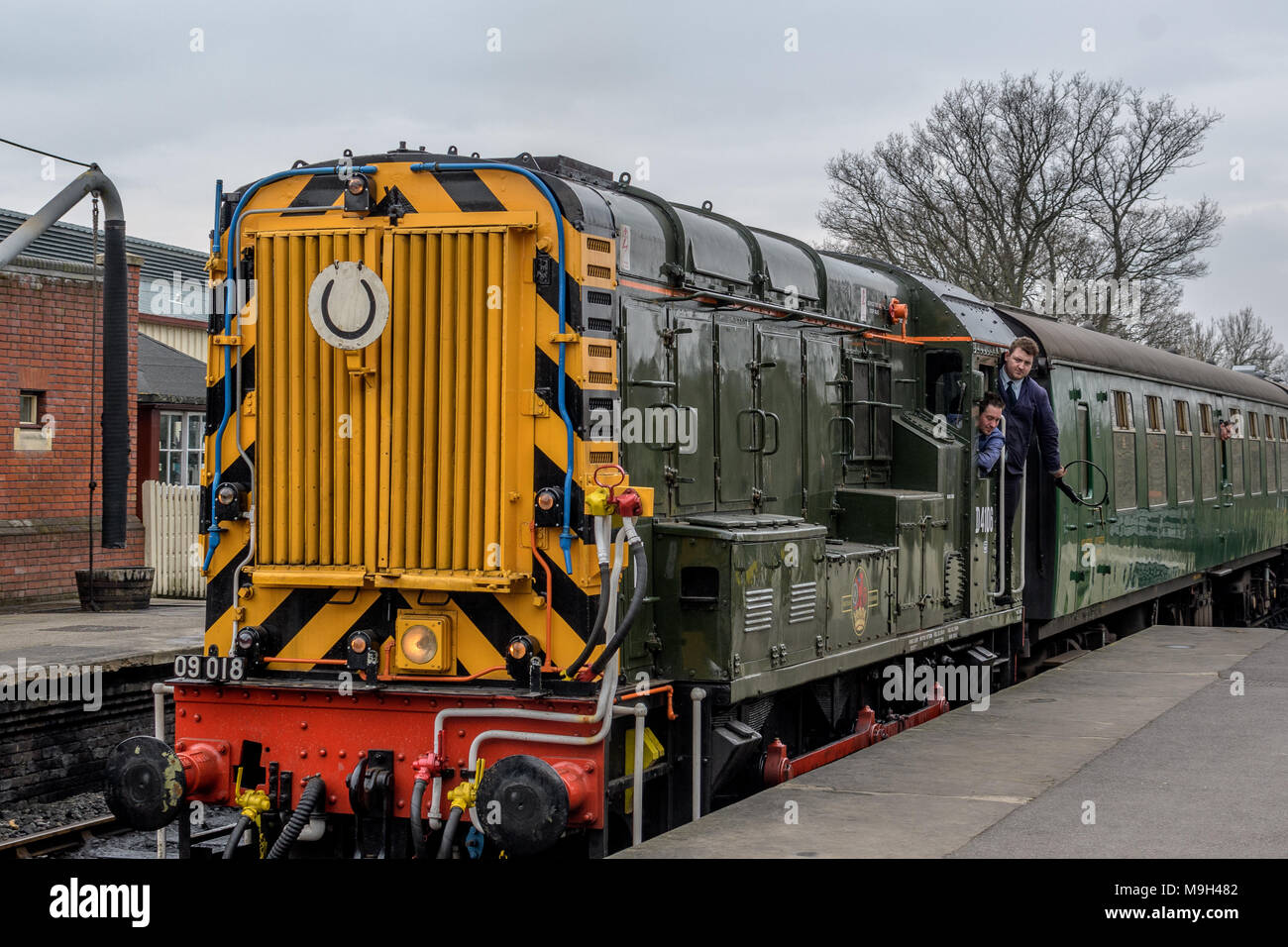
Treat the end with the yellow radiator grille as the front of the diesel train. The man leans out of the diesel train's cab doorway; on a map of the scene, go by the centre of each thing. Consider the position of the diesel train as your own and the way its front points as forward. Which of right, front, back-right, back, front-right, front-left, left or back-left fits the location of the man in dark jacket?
back

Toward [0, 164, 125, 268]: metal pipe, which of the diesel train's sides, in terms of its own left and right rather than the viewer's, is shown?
right

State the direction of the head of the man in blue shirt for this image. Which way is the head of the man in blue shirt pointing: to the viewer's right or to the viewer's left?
to the viewer's left

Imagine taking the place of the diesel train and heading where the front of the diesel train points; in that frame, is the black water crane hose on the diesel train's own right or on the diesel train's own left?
on the diesel train's own right

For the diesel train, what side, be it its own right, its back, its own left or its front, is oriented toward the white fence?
right

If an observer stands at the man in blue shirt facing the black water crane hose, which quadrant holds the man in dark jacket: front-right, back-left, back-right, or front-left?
back-right

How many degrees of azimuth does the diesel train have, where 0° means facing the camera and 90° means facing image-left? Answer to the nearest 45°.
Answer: approximately 45°

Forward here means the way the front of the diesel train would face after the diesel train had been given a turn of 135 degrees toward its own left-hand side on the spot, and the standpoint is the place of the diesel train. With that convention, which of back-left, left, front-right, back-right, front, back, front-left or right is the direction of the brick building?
back-left
